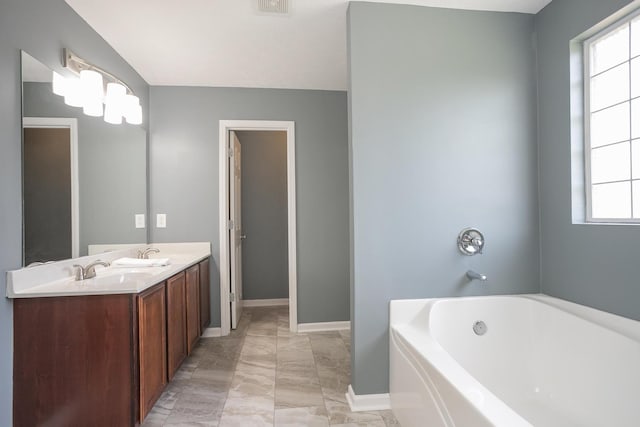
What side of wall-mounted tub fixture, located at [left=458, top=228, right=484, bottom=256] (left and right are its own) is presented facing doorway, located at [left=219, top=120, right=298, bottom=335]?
right

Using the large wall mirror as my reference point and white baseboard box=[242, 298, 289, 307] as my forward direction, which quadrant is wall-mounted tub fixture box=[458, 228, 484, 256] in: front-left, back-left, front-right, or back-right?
front-right

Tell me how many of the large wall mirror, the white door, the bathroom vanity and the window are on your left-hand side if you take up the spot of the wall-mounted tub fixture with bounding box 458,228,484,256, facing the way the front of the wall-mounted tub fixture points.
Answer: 1

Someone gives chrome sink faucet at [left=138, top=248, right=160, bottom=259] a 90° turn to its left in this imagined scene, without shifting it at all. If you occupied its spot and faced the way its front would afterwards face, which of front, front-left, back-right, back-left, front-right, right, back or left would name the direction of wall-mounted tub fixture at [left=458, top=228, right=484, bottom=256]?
back-right

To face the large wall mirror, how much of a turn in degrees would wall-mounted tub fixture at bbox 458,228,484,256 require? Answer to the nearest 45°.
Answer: approximately 45° to its right

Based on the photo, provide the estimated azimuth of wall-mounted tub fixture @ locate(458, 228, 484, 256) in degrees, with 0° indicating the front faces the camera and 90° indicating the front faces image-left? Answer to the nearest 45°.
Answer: approximately 0°

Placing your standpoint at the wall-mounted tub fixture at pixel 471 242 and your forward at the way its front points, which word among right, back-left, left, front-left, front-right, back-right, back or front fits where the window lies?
left

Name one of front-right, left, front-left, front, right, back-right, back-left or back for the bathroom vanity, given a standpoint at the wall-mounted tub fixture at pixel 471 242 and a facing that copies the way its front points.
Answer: front-right

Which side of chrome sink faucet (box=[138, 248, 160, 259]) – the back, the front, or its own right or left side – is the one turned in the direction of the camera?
right

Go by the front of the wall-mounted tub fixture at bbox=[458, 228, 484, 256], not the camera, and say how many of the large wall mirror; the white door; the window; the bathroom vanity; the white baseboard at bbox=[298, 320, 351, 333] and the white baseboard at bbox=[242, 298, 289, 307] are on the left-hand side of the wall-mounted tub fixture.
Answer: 1

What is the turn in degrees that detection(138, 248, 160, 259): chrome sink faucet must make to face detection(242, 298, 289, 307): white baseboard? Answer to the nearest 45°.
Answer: approximately 45° to its left

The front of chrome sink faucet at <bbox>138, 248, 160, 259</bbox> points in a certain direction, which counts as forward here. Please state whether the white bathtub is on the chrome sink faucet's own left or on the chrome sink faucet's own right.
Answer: on the chrome sink faucet's own right

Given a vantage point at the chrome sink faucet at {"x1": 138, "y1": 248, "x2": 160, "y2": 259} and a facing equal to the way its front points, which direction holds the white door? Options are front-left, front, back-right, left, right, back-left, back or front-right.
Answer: front

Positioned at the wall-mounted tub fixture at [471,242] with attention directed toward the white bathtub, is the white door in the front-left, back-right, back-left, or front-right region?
back-right
